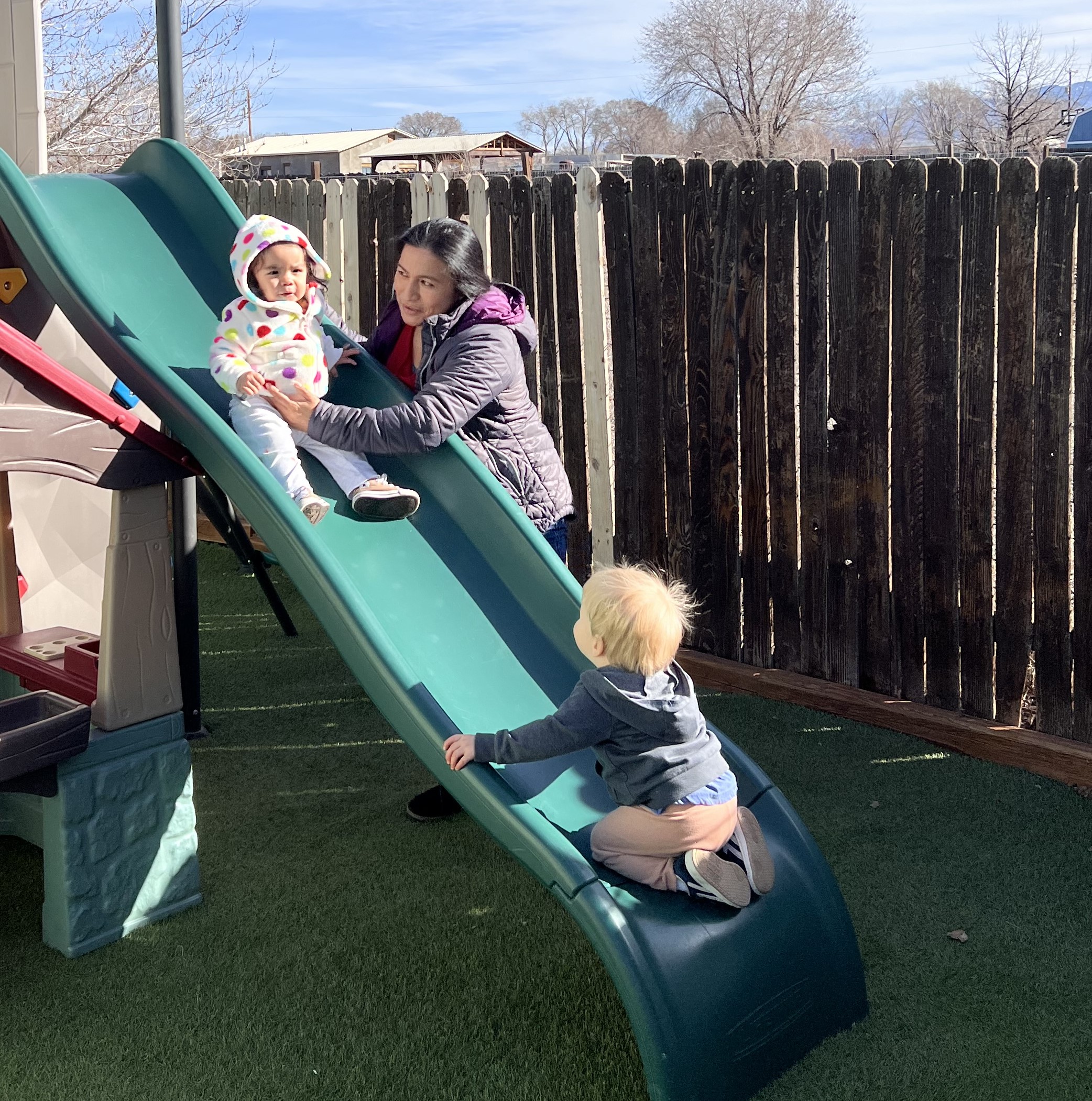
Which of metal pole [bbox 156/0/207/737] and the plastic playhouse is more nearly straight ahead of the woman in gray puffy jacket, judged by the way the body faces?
the plastic playhouse

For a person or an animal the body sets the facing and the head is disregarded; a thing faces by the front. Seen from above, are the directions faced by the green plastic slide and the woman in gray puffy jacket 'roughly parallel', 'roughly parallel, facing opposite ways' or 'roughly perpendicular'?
roughly perpendicular

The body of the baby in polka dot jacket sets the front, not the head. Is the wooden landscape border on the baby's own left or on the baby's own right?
on the baby's own left

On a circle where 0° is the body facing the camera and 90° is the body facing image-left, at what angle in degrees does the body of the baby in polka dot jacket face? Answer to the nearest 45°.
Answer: approximately 315°

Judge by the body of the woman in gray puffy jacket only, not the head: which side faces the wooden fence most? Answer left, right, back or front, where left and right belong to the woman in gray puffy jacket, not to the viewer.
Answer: back

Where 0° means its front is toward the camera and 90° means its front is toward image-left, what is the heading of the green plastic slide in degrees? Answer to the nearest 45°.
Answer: approximately 315°
